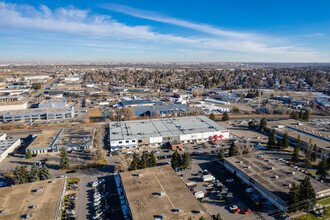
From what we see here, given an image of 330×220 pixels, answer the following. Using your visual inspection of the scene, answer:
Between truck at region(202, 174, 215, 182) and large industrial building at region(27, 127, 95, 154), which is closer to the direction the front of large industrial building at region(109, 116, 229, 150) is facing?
the truck

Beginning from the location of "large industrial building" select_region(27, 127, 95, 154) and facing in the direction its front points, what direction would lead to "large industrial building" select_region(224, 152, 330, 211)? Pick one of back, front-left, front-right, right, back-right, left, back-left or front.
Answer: front-left

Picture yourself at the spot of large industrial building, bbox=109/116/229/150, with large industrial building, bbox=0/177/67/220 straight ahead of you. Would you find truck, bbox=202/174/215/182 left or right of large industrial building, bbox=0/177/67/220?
left

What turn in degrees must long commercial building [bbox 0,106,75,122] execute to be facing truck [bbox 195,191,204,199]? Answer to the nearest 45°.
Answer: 0° — it already faces it

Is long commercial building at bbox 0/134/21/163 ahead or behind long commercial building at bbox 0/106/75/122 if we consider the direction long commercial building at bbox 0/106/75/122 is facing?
ahead

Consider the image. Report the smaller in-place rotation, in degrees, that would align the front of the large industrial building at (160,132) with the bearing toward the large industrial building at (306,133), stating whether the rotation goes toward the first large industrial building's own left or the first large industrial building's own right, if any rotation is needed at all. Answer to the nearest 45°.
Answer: approximately 90° to the first large industrial building's own left

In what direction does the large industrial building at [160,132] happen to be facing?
toward the camera

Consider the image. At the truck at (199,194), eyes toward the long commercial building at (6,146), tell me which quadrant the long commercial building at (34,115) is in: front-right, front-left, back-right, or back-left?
front-right

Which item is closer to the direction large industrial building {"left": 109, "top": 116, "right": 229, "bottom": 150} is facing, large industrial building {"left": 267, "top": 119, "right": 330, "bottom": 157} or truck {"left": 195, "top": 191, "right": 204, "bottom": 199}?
the truck

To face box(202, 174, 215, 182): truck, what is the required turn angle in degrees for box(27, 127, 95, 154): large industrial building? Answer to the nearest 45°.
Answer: approximately 45° to its left
